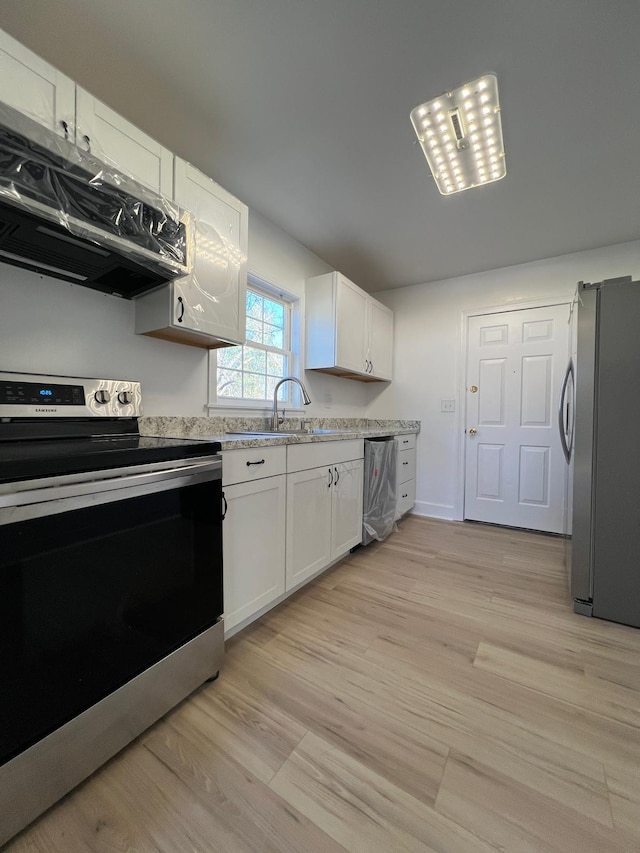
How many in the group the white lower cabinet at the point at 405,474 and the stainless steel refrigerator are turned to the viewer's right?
1

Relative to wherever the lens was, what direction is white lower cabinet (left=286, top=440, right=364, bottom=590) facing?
facing the viewer and to the right of the viewer

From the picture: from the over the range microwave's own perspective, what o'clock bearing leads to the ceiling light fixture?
The ceiling light fixture is roughly at 11 o'clock from the over the range microwave.

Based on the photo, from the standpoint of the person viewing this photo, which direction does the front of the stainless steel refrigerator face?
facing to the left of the viewer

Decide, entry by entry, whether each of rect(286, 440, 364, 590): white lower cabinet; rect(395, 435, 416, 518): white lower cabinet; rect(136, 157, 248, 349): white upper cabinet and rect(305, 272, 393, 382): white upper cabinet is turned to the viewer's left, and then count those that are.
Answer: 0

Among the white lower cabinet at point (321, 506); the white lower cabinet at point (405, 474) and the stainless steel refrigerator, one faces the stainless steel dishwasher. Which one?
the stainless steel refrigerator

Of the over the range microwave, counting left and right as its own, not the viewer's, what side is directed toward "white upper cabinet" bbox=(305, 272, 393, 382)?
left

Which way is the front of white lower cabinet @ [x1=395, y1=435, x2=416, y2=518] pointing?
to the viewer's right

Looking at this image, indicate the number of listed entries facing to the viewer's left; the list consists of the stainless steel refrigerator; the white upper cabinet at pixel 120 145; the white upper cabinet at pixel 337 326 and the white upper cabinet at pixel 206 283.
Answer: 1

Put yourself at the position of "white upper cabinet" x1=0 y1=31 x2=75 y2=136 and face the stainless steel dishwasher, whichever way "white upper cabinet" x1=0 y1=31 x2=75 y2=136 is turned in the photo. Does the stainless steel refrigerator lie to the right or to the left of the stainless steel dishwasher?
right

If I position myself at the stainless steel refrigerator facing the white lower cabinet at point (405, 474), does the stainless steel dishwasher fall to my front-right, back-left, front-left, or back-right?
front-left

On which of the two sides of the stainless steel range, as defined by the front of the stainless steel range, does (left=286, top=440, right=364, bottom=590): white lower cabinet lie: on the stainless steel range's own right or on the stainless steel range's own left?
on the stainless steel range's own left
